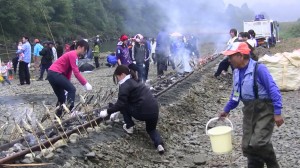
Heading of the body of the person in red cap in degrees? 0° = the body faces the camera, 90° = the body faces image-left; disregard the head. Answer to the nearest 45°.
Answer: approximately 315°

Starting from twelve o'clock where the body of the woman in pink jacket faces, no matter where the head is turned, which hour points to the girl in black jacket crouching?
The girl in black jacket crouching is roughly at 2 o'clock from the woman in pink jacket.

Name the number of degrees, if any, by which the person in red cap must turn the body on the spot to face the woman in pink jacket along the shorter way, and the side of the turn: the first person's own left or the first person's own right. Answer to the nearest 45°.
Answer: approximately 45° to the first person's own right

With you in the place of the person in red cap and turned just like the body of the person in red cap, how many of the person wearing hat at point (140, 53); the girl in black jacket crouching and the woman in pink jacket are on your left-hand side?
1

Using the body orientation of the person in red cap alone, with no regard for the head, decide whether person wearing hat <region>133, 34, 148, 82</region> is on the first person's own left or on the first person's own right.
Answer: on the first person's own left

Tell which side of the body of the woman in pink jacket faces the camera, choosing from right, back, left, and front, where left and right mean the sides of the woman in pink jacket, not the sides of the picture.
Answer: right
